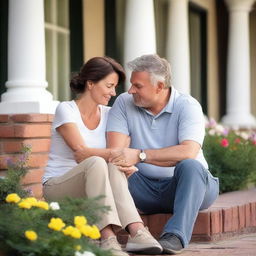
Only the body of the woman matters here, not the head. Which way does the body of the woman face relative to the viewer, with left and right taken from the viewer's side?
facing the viewer and to the right of the viewer

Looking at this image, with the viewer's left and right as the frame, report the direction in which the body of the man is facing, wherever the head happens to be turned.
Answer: facing the viewer and to the left of the viewer

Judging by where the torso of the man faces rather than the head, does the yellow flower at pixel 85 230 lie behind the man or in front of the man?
in front

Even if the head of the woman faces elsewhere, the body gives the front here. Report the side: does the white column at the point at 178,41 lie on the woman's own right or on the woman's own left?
on the woman's own left

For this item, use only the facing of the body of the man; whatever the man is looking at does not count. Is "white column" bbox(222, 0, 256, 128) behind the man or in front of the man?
behind

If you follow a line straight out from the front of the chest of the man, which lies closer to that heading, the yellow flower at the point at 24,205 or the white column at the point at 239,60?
the yellow flower

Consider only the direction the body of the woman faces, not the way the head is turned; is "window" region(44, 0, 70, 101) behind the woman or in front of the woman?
behind

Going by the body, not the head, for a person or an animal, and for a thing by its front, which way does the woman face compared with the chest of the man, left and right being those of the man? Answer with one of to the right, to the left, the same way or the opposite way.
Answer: to the left

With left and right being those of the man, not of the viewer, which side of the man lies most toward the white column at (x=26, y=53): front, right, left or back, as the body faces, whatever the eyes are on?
right

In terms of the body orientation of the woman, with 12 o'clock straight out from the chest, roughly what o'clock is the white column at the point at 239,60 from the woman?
The white column is roughly at 8 o'clock from the woman.

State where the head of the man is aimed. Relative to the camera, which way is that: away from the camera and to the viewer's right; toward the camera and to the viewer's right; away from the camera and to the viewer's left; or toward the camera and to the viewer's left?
toward the camera and to the viewer's left

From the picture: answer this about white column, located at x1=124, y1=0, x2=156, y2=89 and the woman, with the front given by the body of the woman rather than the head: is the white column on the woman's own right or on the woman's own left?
on the woman's own left

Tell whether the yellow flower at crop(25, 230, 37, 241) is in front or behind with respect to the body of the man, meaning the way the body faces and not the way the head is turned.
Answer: in front

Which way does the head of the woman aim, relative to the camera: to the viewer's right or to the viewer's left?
to the viewer's right

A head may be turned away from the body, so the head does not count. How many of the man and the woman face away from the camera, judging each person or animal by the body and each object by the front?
0
